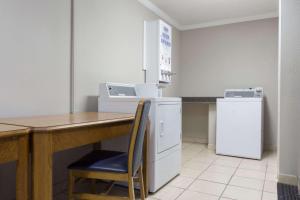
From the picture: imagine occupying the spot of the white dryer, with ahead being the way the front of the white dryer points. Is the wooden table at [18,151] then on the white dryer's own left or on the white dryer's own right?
on the white dryer's own right

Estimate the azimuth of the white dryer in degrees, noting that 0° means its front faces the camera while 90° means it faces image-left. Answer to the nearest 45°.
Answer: approximately 315°

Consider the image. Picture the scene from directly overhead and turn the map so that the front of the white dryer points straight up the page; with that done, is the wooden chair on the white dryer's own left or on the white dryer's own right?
on the white dryer's own right

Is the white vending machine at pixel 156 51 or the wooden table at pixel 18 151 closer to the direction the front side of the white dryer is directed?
the wooden table
